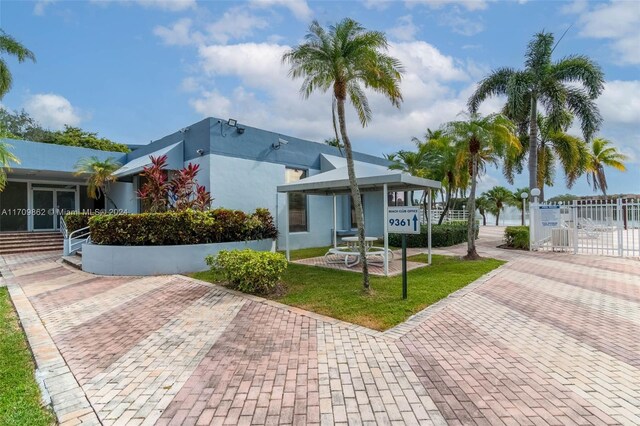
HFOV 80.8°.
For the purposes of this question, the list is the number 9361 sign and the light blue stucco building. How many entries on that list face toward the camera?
2

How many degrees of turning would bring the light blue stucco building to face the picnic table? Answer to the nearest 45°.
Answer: approximately 45° to its left

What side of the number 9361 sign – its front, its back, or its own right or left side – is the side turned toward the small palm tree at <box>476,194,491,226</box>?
back

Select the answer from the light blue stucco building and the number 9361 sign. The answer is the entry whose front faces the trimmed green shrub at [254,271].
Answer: the light blue stucco building

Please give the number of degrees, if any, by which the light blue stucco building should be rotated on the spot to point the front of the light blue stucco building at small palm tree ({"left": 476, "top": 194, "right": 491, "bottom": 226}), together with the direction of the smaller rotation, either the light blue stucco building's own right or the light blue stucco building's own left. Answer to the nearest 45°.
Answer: approximately 135° to the light blue stucco building's own left

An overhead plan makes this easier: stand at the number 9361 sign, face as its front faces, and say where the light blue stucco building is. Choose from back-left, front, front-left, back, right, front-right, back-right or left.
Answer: back-right

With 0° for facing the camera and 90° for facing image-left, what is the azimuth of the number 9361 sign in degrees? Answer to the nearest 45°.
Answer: approximately 0°

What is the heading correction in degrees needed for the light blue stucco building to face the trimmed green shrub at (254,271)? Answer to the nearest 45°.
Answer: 0° — it already faces it

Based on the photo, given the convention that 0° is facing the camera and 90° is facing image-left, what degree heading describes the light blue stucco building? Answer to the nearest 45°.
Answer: approximately 0°

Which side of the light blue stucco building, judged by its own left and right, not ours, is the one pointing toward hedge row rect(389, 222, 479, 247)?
left

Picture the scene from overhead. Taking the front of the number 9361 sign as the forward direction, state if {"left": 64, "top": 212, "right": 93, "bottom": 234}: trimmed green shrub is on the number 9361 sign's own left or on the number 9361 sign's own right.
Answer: on the number 9361 sign's own right
